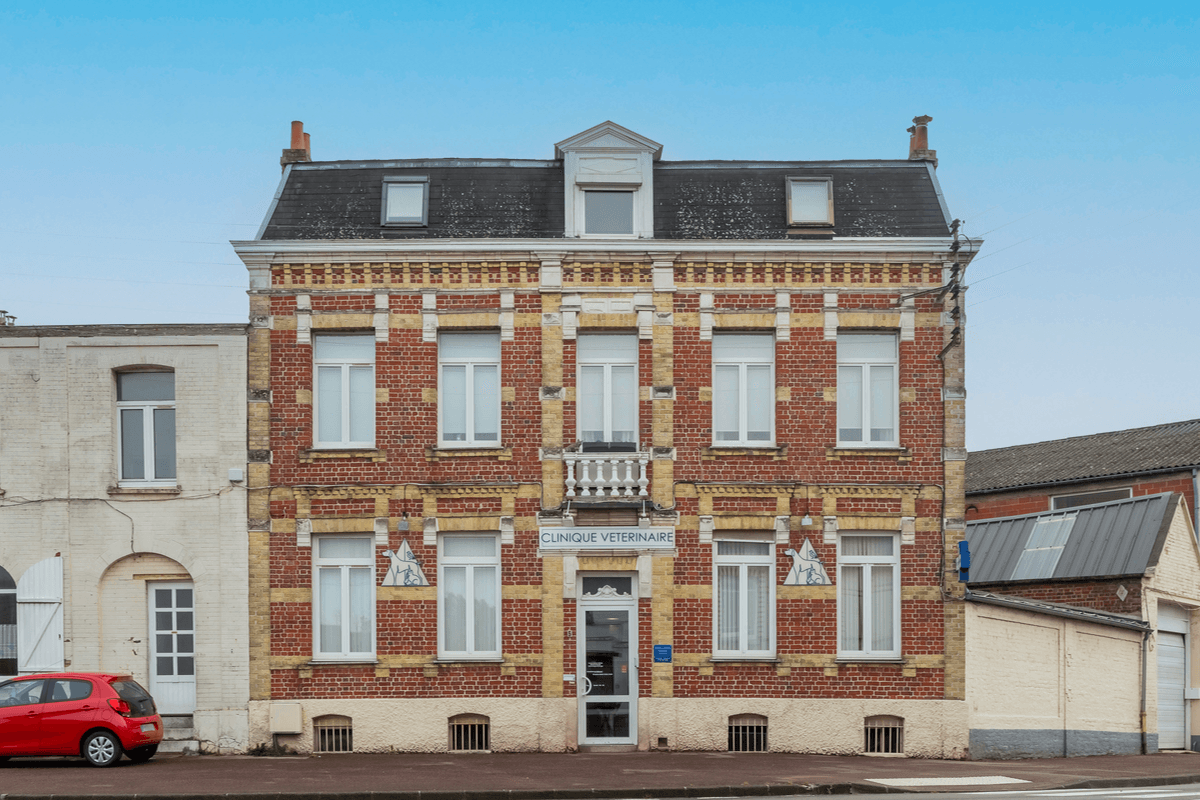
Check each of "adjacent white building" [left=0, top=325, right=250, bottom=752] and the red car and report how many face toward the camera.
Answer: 1

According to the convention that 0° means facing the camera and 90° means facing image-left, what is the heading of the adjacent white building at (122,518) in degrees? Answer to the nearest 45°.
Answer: approximately 0°

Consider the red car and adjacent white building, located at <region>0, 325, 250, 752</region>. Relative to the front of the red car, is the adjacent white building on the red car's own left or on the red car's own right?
on the red car's own right

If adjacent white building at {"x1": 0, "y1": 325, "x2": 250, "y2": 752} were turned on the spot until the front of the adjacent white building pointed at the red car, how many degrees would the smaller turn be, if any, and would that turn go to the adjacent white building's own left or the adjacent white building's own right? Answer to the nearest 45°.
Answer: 0° — it already faces it

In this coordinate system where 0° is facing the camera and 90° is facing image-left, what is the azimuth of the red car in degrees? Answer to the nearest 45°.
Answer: approximately 135°
